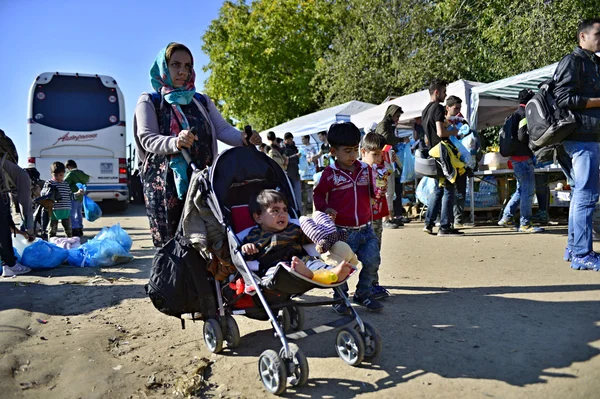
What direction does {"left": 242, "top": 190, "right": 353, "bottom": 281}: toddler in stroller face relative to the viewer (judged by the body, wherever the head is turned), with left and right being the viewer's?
facing the viewer and to the right of the viewer

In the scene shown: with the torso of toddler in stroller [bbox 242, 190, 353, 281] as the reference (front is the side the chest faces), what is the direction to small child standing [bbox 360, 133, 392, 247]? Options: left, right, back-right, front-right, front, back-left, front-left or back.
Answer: left

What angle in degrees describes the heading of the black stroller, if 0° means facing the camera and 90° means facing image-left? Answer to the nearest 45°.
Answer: approximately 315°

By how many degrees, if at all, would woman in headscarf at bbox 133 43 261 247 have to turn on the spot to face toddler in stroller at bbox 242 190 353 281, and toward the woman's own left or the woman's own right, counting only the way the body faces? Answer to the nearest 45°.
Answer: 0° — they already face them

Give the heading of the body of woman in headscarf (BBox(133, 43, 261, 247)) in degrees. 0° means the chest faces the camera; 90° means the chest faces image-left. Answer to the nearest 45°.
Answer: approximately 315°

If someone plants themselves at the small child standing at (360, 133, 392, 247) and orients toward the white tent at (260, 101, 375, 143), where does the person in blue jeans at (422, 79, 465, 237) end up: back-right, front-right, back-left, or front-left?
front-right

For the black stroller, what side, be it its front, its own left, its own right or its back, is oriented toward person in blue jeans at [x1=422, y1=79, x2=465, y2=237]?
left

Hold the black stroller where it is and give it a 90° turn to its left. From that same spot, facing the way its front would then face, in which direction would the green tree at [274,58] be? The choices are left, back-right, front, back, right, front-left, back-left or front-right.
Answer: front-left

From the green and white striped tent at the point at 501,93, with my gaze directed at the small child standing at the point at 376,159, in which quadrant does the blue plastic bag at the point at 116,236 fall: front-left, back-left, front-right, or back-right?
front-right
